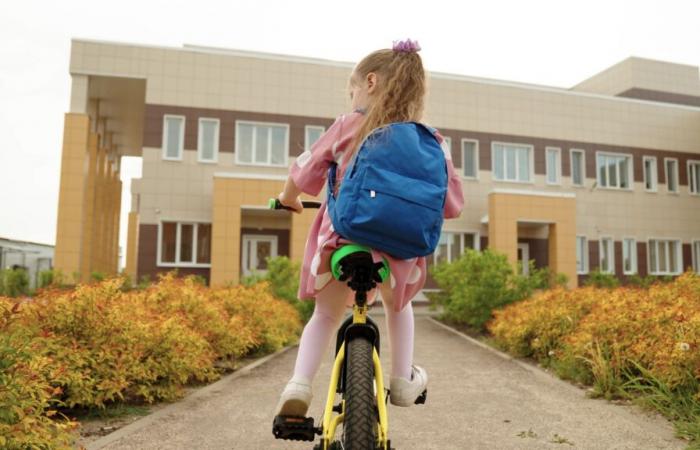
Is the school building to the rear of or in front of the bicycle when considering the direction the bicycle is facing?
in front

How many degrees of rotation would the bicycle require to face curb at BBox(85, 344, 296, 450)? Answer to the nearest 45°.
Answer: approximately 45° to its left

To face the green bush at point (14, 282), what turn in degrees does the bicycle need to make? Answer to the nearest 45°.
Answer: approximately 45° to its left

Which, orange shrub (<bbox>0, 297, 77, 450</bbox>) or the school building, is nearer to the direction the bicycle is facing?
the school building

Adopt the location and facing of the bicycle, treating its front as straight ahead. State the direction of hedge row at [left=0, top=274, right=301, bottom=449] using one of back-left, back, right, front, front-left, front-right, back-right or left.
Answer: front-left

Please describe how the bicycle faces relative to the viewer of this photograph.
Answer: facing away from the viewer

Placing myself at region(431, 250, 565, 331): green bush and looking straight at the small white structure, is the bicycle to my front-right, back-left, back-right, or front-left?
back-left

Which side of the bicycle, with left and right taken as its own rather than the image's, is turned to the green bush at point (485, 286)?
front

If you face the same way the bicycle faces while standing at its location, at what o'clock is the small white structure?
The small white structure is roughly at 11 o'clock from the bicycle.

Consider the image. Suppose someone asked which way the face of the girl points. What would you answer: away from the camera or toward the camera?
away from the camera

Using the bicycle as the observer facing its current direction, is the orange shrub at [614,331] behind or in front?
in front
